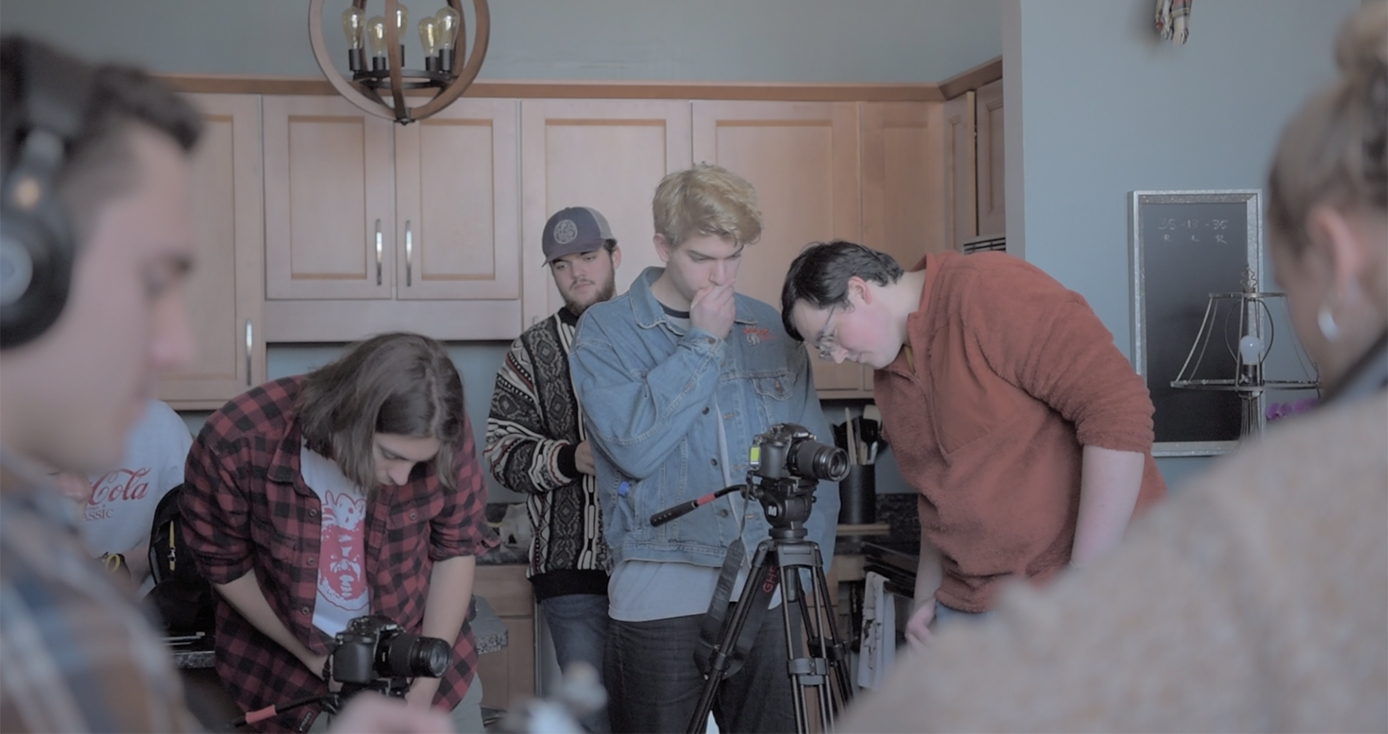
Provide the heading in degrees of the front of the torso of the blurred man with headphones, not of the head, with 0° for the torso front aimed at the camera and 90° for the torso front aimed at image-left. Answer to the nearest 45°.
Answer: approximately 270°

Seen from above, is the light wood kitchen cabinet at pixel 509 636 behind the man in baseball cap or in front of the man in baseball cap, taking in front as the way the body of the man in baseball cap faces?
behind

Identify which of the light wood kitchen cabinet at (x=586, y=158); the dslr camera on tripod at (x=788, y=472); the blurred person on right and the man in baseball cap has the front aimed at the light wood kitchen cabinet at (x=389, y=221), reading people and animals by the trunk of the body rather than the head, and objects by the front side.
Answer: the blurred person on right

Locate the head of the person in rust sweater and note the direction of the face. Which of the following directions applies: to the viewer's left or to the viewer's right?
to the viewer's left

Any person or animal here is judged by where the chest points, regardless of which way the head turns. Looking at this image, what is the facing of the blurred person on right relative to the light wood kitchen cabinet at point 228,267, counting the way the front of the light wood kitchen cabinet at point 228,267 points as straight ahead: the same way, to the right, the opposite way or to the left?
the opposite way

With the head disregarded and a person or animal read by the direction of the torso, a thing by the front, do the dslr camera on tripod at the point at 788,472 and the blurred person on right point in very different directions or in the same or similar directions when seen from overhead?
very different directions

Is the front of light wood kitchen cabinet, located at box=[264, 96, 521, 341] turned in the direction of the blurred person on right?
yes

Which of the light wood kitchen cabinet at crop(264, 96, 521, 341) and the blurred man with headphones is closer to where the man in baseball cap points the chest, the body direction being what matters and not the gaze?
the blurred man with headphones

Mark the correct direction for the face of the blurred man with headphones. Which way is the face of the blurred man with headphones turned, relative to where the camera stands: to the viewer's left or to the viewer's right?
to the viewer's right
